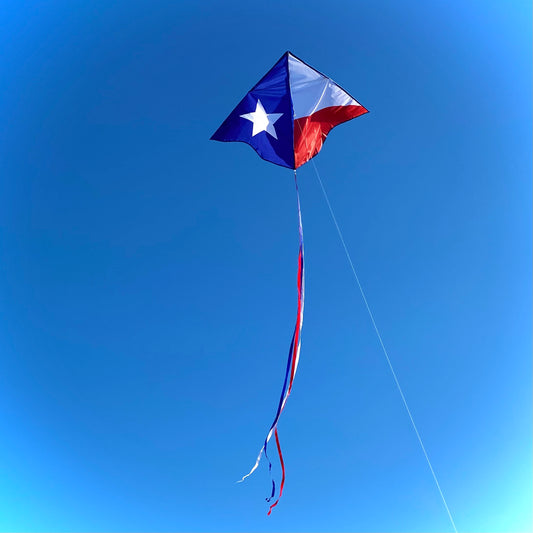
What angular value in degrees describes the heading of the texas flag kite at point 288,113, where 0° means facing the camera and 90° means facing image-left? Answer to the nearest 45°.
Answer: approximately 0°
